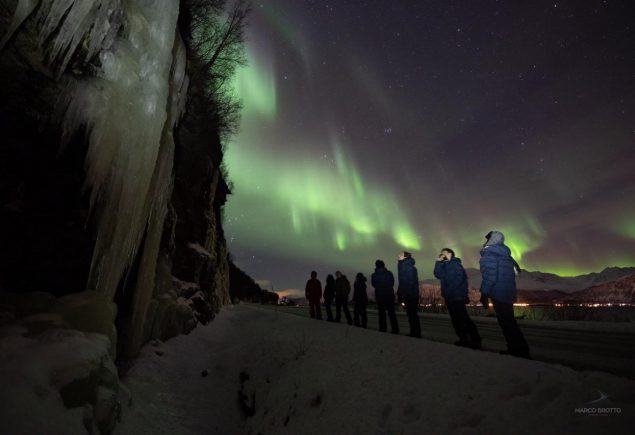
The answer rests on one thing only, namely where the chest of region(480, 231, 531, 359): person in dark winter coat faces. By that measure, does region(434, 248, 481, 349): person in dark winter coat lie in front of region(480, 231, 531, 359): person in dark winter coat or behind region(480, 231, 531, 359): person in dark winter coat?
in front

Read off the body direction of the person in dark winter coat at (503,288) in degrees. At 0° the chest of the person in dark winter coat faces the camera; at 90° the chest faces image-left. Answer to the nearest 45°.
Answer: approximately 135°

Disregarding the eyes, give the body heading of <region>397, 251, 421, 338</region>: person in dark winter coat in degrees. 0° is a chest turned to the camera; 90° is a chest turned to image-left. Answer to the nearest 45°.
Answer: approximately 90°

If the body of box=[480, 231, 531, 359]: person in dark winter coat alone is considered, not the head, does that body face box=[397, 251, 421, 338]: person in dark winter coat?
yes

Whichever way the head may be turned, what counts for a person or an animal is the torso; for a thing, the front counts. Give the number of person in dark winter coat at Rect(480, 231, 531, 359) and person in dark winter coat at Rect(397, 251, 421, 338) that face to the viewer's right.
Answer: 0
